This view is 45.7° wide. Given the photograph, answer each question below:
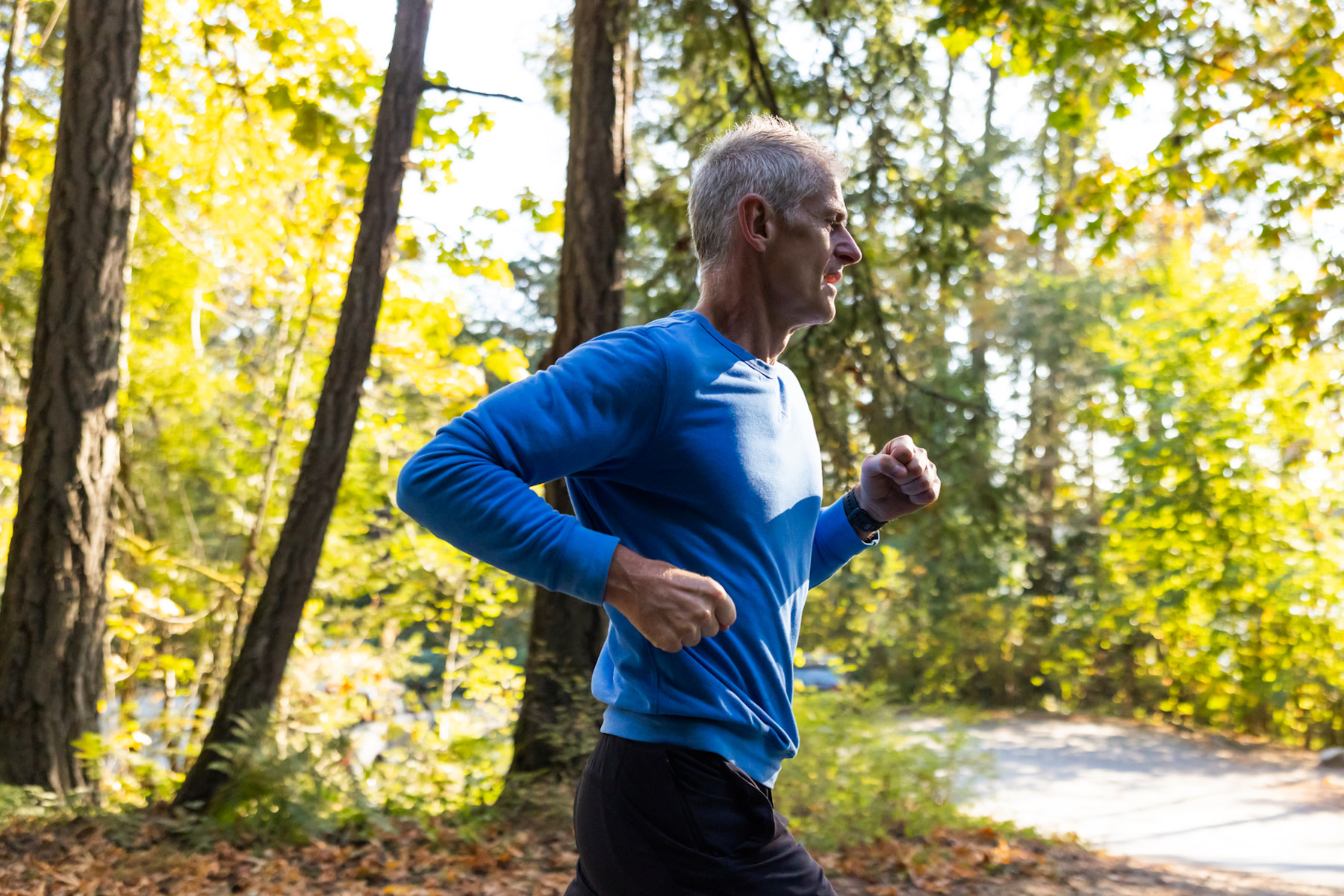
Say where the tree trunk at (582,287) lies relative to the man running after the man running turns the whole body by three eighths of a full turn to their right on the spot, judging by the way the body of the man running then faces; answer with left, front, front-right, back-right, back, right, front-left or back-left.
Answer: back-right

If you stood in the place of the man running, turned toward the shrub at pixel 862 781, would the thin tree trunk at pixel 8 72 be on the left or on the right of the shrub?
left

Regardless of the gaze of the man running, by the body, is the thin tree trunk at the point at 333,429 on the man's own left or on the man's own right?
on the man's own left

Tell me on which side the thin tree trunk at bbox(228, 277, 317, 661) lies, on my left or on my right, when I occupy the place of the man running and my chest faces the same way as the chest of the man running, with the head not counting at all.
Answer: on my left

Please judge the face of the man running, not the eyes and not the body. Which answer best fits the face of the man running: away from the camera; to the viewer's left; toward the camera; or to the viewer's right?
to the viewer's right

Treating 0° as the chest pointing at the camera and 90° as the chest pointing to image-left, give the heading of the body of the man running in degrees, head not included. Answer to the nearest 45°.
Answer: approximately 270°
